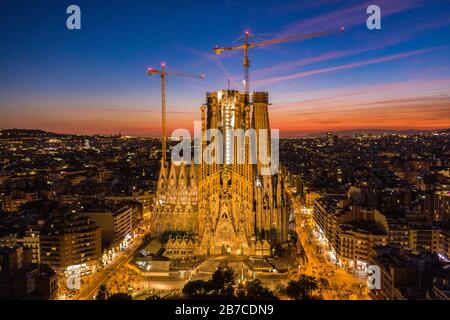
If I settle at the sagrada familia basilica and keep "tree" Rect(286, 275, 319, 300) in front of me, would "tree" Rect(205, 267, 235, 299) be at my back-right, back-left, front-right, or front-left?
front-right

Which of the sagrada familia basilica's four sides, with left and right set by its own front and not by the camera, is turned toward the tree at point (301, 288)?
front

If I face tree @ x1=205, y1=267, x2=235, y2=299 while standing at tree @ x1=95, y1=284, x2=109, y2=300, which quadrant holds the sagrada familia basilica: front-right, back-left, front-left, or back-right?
front-left

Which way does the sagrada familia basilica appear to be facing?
toward the camera

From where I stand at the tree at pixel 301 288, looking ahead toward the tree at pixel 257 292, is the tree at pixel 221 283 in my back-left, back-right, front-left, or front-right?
front-right

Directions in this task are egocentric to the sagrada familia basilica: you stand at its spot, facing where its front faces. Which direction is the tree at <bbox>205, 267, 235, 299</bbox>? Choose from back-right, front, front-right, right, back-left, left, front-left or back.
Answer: front

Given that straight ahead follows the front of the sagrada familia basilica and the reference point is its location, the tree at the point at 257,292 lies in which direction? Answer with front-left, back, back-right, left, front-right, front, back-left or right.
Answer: front

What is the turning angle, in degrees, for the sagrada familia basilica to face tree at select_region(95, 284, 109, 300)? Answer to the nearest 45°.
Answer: approximately 45° to its right
